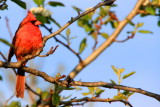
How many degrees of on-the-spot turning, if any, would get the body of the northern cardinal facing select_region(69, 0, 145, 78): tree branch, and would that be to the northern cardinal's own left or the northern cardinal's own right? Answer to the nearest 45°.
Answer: approximately 90° to the northern cardinal's own left

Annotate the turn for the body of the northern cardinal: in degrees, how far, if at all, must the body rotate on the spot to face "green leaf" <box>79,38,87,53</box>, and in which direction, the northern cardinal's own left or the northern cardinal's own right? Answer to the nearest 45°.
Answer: approximately 90° to the northern cardinal's own left

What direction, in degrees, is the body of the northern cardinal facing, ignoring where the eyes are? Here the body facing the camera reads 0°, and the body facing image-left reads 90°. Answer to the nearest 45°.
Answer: approximately 315°
